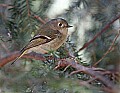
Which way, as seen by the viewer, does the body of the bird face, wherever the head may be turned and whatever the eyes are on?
to the viewer's right
